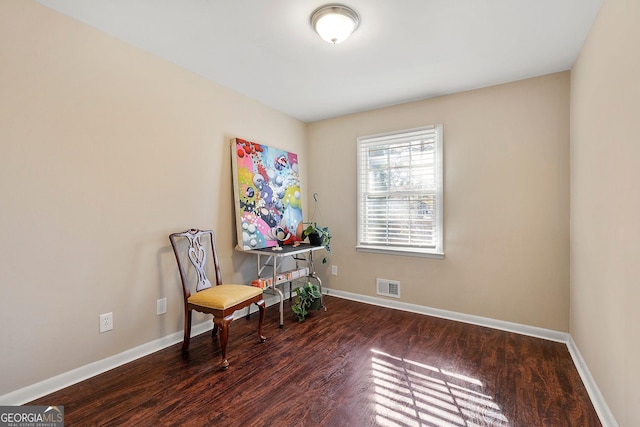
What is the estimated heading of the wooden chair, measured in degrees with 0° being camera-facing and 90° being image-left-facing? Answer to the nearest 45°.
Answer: approximately 315°

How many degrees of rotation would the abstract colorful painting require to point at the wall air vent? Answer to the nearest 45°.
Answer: approximately 45° to its left

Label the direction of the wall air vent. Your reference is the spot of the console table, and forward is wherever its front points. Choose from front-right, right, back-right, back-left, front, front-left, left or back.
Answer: front-left

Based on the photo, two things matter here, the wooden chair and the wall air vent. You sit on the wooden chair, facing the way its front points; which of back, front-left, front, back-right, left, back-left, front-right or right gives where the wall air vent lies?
front-left

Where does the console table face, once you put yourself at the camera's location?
facing the viewer and to the right of the viewer
